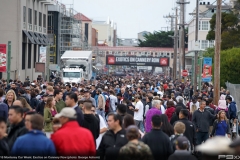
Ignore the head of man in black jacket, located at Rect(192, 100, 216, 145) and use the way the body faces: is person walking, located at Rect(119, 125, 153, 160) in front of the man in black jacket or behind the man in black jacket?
in front

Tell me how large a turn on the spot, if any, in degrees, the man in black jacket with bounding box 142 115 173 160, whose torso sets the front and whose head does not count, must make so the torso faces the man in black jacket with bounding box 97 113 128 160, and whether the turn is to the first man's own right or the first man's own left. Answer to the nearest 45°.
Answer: approximately 90° to the first man's own left

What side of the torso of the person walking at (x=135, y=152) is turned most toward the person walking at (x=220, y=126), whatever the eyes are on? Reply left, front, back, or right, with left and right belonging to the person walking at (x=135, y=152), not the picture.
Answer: front

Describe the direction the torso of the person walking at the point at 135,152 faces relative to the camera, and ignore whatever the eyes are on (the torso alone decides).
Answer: away from the camera
